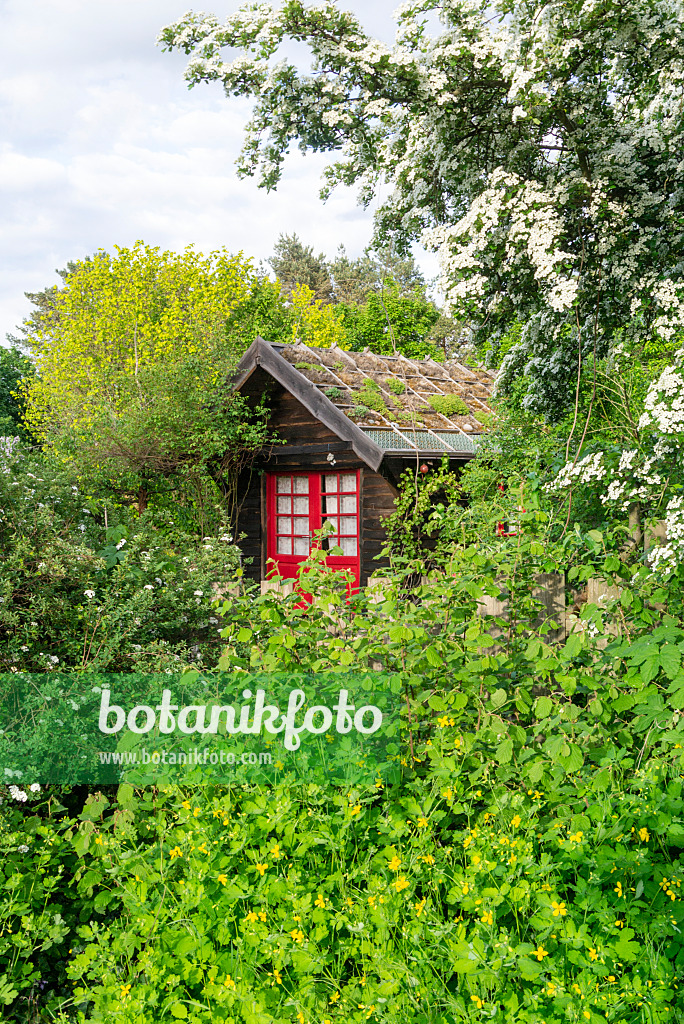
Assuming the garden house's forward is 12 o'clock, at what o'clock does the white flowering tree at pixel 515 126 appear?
The white flowering tree is roughly at 10 o'clock from the garden house.

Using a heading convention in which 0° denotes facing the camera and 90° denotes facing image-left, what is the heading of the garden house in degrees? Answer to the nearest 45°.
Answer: approximately 45°

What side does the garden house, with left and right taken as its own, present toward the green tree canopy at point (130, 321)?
right
